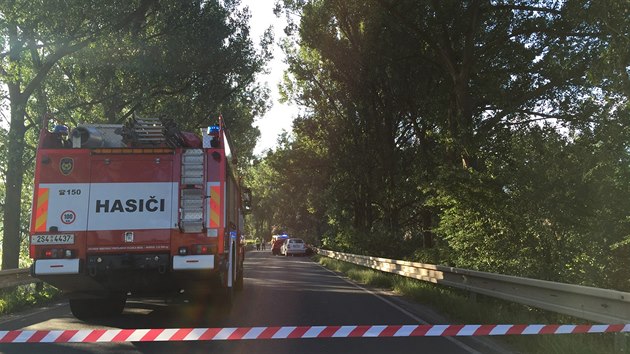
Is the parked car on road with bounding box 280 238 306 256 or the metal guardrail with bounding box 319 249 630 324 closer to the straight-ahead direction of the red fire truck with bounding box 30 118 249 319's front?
the parked car on road

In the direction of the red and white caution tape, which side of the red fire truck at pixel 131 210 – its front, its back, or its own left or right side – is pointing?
back

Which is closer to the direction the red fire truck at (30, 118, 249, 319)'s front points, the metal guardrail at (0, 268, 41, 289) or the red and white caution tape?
the metal guardrail

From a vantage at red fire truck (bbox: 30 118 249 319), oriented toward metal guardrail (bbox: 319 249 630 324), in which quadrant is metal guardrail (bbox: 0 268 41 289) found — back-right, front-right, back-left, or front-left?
back-left

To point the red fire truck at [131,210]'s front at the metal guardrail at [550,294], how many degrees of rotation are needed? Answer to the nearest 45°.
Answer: approximately 135° to its right

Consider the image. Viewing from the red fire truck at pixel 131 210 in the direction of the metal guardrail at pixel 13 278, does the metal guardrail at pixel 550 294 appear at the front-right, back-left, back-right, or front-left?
back-right

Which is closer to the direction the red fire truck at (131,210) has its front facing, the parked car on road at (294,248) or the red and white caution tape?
the parked car on road

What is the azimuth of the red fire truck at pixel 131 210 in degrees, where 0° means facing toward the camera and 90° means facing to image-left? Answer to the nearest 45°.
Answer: approximately 180°
